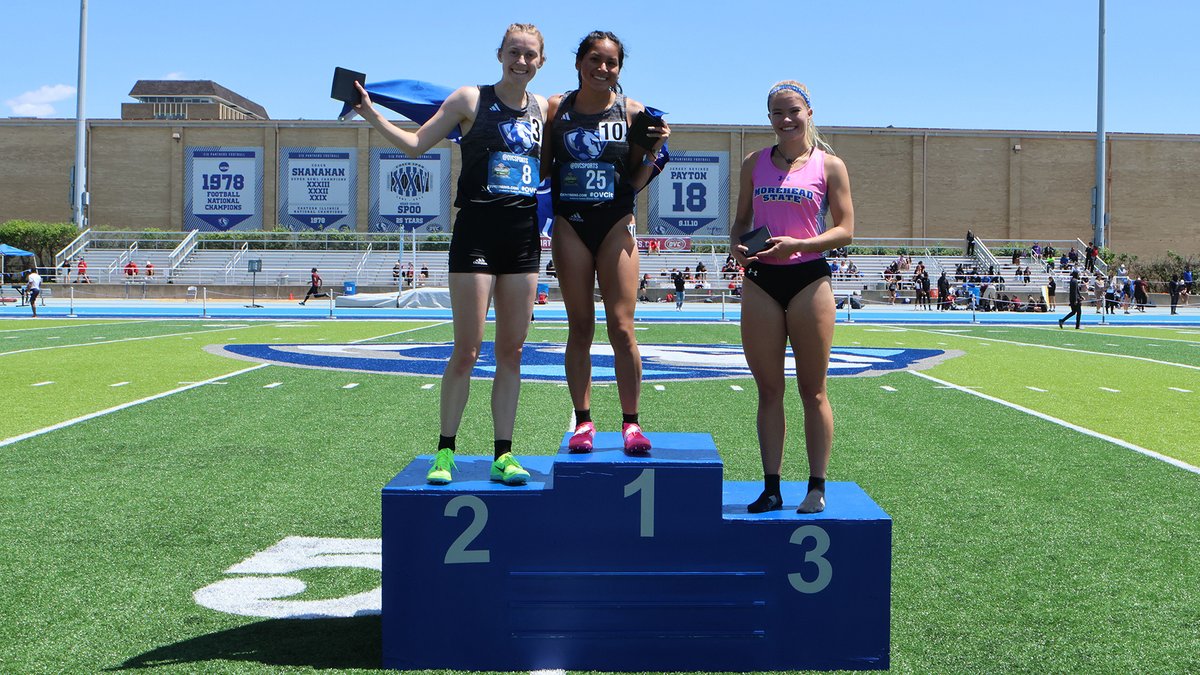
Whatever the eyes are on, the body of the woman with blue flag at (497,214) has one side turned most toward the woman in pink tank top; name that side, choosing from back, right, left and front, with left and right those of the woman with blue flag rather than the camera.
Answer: left

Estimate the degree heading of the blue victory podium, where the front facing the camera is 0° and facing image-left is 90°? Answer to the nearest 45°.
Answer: approximately 0°

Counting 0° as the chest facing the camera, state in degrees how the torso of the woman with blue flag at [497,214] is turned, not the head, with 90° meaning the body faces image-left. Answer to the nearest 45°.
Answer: approximately 0°
